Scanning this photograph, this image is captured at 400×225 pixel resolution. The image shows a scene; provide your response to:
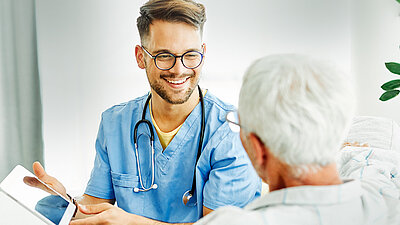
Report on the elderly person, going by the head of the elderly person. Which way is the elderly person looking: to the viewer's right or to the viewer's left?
to the viewer's left

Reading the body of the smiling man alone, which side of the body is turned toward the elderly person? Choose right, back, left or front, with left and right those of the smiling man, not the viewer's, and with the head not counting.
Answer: front

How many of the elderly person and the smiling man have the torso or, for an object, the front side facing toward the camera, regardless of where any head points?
1

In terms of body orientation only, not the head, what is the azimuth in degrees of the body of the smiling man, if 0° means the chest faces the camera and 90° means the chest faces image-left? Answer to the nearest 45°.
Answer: approximately 0°

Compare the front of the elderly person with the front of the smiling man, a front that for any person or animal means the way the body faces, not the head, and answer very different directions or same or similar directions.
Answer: very different directions

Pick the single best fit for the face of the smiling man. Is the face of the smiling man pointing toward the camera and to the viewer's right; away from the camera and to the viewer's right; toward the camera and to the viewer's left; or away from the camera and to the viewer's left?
toward the camera and to the viewer's right

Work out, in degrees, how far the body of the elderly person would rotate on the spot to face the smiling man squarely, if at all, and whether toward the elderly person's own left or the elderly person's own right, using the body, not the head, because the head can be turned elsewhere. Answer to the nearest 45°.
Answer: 0° — they already face them

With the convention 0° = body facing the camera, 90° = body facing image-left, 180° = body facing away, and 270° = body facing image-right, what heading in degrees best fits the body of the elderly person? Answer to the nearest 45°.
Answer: approximately 135°
